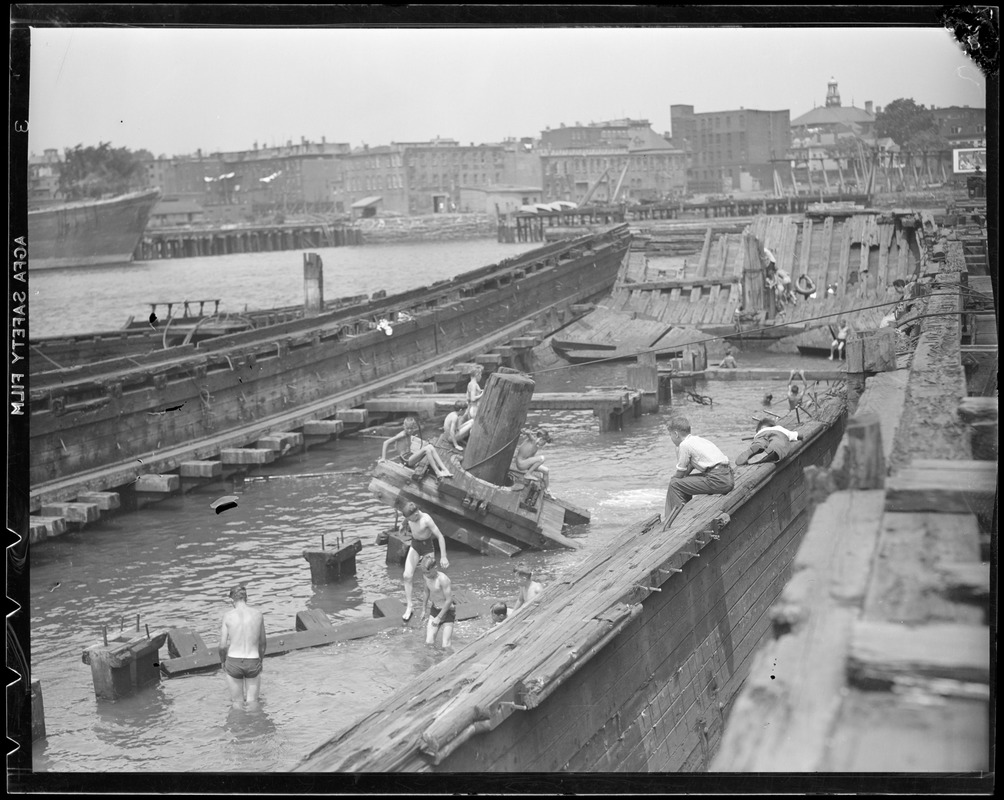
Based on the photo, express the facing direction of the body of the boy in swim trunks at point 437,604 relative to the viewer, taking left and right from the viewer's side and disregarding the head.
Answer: facing the viewer and to the left of the viewer

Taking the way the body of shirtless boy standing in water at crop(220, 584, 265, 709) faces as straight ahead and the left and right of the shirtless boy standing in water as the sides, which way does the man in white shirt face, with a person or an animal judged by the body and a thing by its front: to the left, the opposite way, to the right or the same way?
to the left

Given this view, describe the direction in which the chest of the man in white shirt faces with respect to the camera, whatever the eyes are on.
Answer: to the viewer's left

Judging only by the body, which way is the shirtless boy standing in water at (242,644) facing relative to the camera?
away from the camera

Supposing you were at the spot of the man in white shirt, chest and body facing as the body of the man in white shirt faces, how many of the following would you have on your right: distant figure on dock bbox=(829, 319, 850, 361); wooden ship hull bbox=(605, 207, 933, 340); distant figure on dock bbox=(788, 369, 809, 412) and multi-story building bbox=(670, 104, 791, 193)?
4

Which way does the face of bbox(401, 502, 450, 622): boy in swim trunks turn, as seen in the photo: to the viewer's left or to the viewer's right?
to the viewer's left

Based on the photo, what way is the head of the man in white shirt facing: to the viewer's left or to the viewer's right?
to the viewer's left

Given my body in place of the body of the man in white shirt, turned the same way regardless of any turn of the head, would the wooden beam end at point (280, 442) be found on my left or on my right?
on my right

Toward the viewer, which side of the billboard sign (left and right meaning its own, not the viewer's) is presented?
front

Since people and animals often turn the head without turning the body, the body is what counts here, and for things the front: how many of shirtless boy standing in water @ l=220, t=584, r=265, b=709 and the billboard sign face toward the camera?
1

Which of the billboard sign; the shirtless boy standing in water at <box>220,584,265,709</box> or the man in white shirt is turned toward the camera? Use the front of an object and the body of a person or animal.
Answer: the billboard sign

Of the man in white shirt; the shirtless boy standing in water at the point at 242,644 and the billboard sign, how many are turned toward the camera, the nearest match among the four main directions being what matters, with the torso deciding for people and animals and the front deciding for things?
1

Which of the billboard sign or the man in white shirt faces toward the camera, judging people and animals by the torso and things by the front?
the billboard sign
